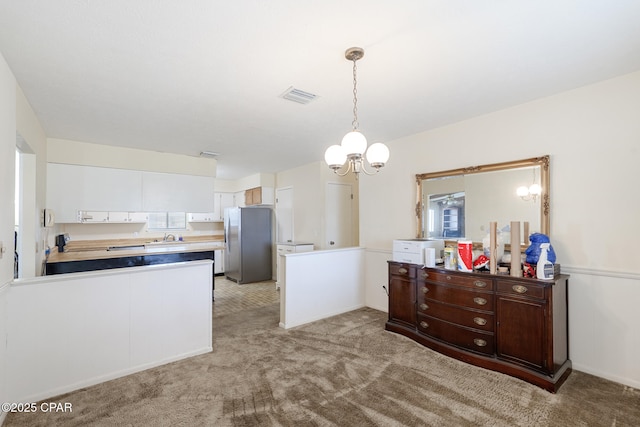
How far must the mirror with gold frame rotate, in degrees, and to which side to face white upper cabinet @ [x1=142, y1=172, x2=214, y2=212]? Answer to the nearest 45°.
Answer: approximately 45° to its right

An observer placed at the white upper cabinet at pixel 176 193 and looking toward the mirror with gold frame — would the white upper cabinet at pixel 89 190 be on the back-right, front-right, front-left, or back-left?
back-right

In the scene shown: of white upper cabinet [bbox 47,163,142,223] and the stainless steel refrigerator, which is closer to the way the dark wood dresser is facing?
the white upper cabinet

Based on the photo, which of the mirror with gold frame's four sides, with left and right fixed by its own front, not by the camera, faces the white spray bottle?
left

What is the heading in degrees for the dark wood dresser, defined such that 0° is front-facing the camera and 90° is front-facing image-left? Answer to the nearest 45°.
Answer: approximately 45°
